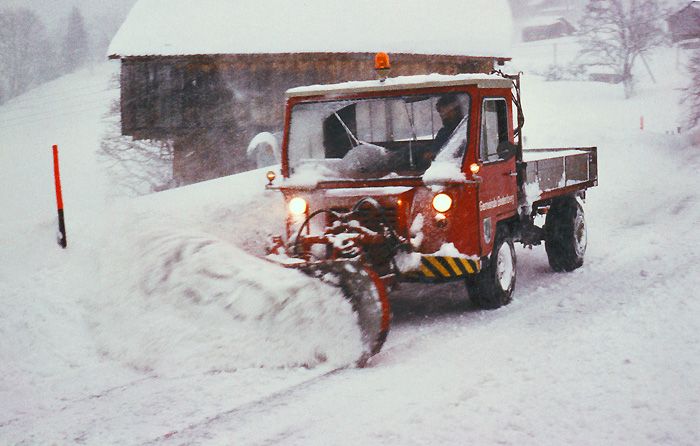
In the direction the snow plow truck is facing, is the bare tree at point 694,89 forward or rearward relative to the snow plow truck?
rearward

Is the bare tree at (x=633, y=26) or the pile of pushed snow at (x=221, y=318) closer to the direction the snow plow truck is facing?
the pile of pushed snow

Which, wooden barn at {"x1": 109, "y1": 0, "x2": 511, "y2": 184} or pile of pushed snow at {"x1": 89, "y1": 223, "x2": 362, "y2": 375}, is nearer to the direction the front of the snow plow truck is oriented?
the pile of pushed snow

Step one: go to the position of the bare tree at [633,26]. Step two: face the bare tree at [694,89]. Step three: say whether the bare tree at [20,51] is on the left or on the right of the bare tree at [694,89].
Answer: right

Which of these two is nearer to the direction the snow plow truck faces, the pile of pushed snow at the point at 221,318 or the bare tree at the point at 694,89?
the pile of pushed snow

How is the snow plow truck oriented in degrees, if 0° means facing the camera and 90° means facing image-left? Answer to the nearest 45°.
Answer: approximately 45°

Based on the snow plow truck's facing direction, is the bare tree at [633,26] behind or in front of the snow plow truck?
behind

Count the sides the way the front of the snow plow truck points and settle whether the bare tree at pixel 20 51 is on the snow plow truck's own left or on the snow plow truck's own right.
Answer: on the snow plow truck's own right

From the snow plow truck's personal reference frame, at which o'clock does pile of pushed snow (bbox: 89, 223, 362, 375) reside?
The pile of pushed snow is roughly at 12 o'clock from the snow plow truck.

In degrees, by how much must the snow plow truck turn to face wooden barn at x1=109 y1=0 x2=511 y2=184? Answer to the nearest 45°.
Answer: approximately 135° to its right

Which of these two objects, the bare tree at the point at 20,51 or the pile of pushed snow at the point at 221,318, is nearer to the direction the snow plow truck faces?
the pile of pushed snow

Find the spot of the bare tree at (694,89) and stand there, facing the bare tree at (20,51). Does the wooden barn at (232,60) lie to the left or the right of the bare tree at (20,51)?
left
